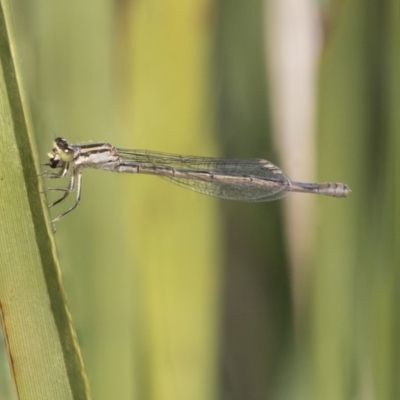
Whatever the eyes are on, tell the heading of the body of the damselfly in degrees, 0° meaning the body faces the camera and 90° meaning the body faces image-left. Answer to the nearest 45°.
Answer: approximately 90°
